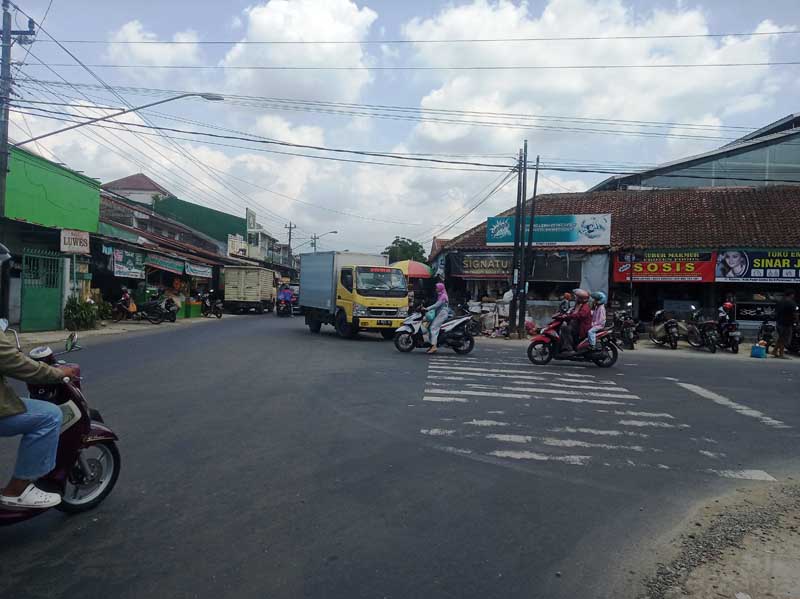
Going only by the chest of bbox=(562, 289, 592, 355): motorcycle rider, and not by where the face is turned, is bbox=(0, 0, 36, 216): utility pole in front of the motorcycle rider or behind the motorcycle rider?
in front

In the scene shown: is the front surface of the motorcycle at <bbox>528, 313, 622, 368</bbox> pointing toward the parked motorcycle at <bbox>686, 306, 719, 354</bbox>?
no

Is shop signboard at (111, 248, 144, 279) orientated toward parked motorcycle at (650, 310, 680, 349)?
yes

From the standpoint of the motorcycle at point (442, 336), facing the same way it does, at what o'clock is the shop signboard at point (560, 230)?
The shop signboard is roughly at 4 o'clock from the motorcycle.

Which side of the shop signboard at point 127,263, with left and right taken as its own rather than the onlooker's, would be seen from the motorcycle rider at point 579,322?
front

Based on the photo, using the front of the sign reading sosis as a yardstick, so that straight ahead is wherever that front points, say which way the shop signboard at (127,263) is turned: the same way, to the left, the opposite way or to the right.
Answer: to the left

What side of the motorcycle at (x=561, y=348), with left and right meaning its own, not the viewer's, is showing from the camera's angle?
left

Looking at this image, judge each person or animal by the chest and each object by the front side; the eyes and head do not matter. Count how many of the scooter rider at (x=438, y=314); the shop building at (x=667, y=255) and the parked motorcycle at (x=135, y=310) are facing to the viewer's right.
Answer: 0

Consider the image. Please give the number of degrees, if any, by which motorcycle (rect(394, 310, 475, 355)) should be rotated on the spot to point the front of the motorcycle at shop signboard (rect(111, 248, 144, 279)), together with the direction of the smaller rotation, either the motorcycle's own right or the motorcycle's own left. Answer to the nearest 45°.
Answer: approximately 45° to the motorcycle's own right

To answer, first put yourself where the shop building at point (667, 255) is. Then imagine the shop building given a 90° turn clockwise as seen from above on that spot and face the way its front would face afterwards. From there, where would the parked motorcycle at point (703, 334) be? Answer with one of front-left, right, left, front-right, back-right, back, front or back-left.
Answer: left

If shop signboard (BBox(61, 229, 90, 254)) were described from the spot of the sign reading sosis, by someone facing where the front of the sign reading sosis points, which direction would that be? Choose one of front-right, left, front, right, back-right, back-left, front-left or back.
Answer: front-right

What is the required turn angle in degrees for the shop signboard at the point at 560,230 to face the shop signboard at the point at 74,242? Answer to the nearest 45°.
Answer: approximately 45° to its right

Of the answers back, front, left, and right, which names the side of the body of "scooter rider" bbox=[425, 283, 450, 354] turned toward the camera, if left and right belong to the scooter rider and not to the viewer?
left

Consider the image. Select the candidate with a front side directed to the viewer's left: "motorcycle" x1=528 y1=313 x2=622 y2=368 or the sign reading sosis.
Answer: the motorcycle

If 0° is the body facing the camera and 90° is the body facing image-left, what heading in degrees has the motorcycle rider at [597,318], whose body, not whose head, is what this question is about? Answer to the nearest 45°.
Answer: approximately 90°

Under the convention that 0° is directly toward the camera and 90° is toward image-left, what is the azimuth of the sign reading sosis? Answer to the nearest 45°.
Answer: approximately 0°
